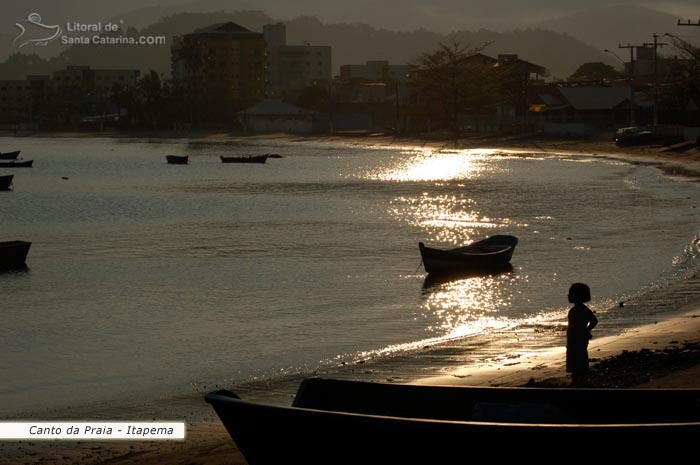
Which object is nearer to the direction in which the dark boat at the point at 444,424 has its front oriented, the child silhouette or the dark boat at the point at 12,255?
the dark boat

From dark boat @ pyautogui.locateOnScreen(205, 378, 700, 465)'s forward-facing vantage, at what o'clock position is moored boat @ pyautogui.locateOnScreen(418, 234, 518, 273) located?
The moored boat is roughly at 3 o'clock from the dark boat.

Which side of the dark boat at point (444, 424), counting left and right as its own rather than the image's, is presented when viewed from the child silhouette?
right

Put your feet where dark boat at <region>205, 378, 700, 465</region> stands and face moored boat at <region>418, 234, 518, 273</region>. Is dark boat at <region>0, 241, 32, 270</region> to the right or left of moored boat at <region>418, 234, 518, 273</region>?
left

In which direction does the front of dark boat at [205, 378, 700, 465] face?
to the viewer's left

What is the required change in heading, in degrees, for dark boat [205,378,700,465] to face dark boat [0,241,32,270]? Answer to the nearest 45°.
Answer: approximately 45° to its right
